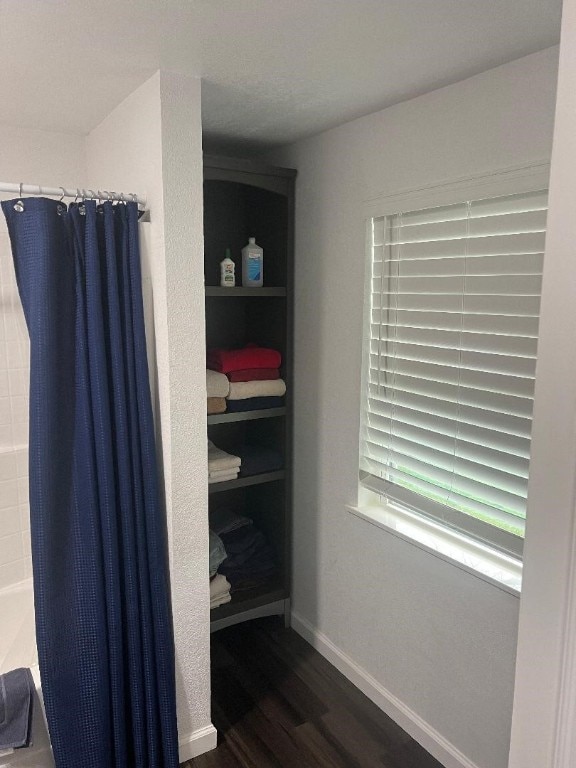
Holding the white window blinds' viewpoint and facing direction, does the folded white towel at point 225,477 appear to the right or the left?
on its right

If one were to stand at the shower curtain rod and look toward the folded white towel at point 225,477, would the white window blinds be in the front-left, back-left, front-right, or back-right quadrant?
front-right

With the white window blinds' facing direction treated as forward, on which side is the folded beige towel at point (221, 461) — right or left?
on its right

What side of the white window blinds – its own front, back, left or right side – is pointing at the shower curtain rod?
front

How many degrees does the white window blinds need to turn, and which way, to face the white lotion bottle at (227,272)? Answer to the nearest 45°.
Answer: approximately 45° to its right

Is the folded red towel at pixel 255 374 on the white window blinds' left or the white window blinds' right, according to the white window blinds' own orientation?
on its right

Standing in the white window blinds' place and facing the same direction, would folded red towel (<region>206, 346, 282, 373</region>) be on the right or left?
on its right

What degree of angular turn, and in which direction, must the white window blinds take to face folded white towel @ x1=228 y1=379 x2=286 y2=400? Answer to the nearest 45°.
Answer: approximately 45° to its right

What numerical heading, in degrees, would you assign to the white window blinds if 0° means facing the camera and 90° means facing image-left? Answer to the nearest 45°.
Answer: approximately 45°

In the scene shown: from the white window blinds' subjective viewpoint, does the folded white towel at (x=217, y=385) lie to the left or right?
on its right
